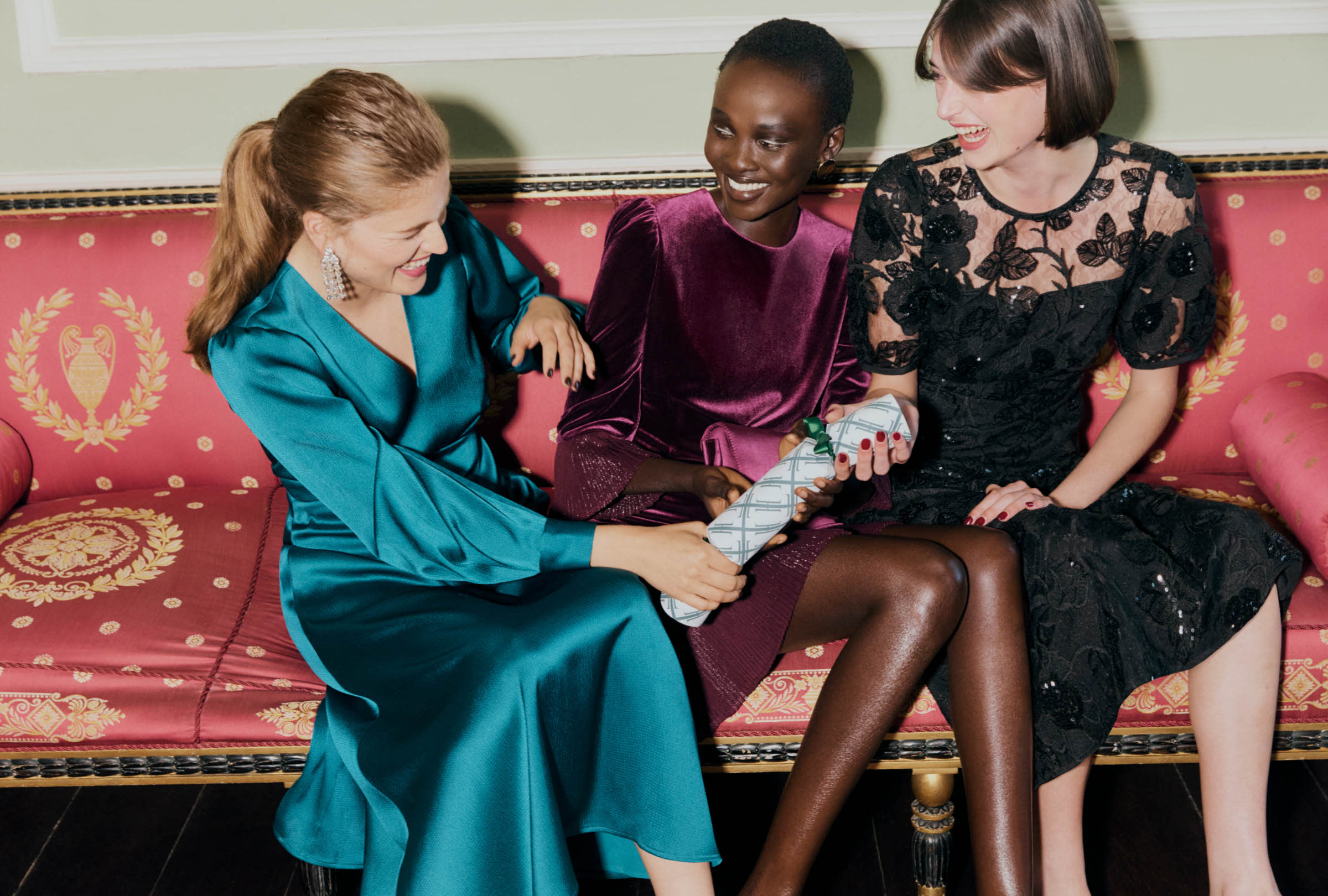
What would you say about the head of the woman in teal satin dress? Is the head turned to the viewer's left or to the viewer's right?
to the viewer's right

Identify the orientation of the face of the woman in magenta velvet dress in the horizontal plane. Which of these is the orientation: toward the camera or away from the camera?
toward the camera

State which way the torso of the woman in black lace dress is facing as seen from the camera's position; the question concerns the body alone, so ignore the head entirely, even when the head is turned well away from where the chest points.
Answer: toward the camera

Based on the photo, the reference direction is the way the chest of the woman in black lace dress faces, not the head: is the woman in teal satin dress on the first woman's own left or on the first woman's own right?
on the first woman's own right

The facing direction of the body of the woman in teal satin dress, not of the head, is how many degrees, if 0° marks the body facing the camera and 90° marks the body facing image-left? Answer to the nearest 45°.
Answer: approximately 315°

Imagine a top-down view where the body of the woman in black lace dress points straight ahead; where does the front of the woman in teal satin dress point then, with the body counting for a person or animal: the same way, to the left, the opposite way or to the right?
to the left

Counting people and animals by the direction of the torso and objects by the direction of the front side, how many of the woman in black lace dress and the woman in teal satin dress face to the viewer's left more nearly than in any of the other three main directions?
0

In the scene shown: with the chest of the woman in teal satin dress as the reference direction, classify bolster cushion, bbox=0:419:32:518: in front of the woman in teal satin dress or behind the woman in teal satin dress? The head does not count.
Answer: behind

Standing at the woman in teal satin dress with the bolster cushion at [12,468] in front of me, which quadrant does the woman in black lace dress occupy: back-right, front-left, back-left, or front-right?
back-right

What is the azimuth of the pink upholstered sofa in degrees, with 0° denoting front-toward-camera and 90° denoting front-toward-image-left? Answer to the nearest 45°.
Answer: approximately 0°

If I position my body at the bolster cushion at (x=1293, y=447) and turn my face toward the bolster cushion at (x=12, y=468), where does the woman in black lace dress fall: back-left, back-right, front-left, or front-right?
front-left
